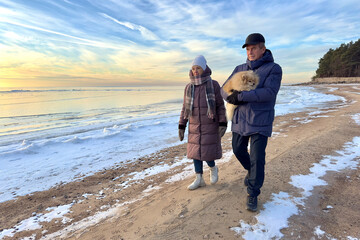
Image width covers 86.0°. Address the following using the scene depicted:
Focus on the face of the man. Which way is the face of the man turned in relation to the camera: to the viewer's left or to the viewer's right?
to the viewer's left

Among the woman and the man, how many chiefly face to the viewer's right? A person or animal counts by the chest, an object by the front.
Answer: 0

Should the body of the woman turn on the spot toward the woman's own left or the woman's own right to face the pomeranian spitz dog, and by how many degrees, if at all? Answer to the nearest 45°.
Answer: approximately 90° to the woman's own left

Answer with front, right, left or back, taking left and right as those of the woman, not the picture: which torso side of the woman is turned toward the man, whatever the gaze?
left

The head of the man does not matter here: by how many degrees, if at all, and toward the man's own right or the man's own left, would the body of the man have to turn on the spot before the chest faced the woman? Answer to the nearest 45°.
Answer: approximately 90° to the man's own right
